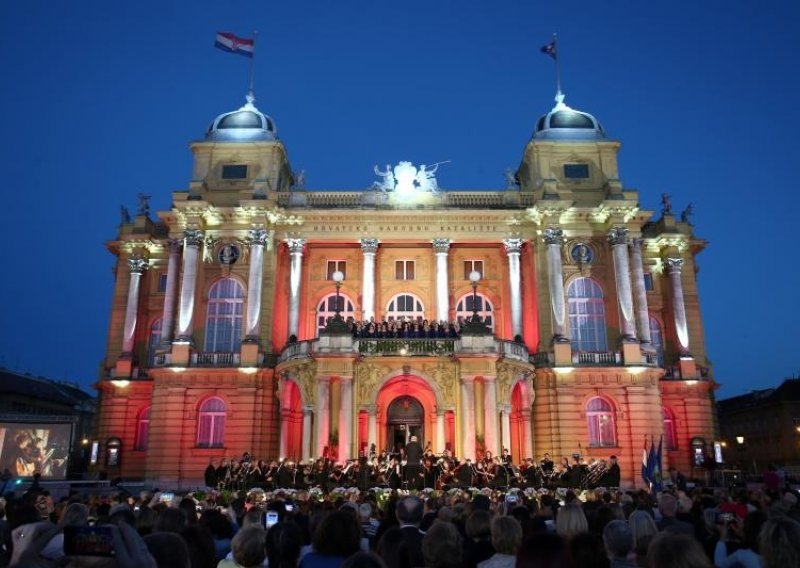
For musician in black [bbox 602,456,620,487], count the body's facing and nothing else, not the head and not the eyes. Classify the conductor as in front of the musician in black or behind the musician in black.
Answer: in front

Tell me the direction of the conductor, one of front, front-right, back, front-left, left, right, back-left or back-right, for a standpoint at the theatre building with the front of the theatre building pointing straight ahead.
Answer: front

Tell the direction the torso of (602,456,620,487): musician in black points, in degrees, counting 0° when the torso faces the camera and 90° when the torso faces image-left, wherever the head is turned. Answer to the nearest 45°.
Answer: approximately 45°

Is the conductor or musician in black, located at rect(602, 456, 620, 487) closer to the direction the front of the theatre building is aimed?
the conductor

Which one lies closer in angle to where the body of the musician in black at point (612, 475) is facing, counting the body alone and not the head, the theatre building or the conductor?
the conductor

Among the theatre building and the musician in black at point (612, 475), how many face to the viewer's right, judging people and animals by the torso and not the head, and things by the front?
0

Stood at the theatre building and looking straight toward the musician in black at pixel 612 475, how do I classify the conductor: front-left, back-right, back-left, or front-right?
front-right

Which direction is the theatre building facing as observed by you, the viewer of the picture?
facing the viewer

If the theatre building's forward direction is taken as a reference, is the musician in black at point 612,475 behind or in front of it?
in front
